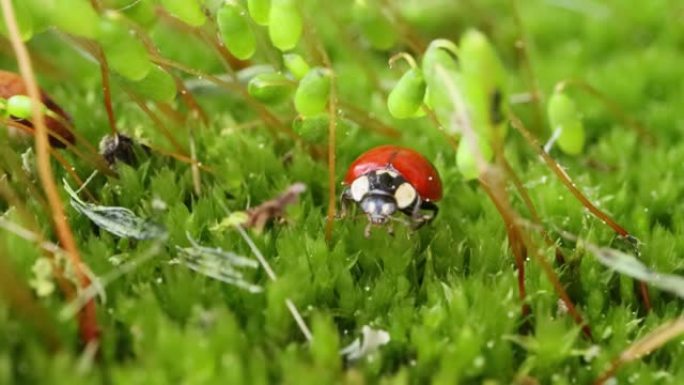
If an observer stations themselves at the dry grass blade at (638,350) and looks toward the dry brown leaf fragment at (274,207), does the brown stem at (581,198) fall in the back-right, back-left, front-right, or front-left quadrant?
front-right

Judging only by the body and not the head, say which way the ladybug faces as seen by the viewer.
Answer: toward the camera
